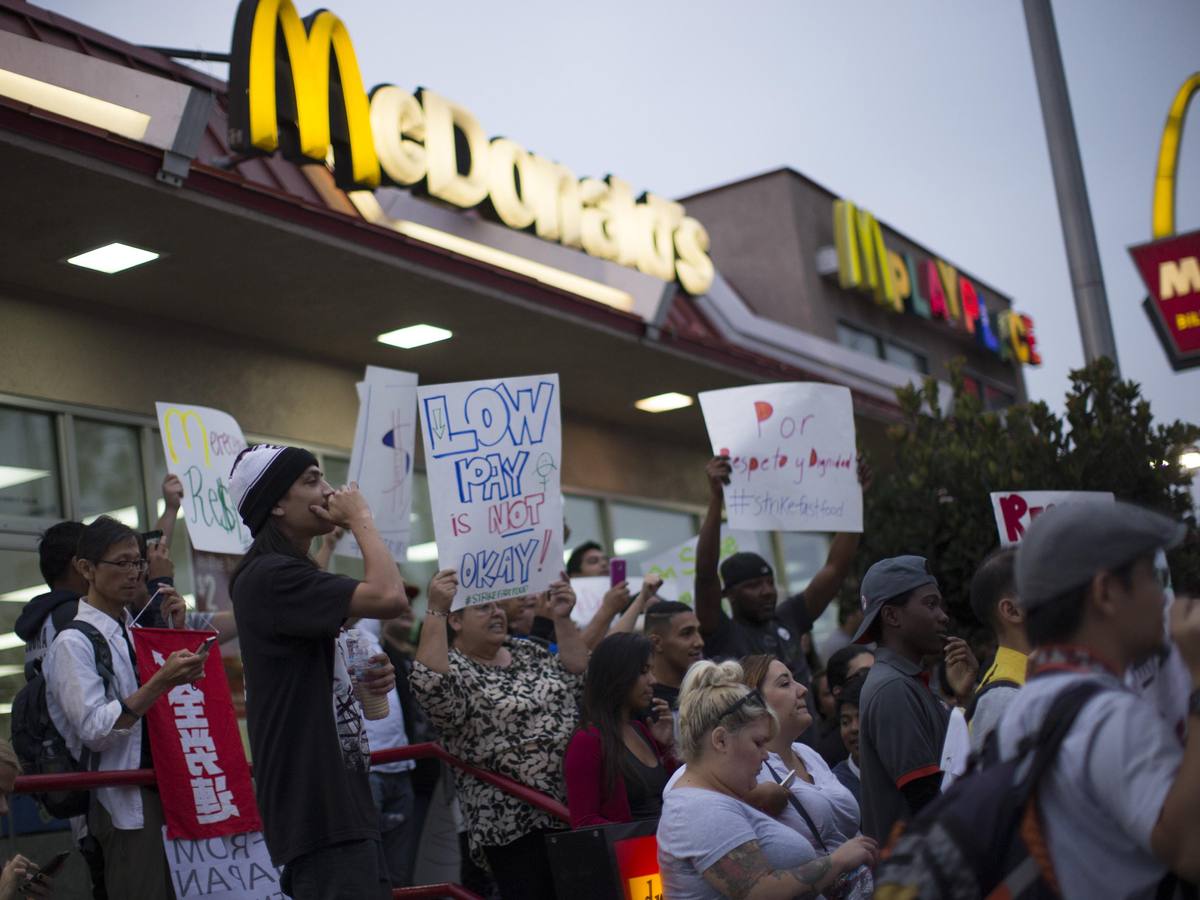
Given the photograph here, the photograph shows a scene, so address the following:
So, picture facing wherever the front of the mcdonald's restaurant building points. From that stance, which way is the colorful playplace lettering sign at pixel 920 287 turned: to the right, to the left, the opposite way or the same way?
the same way

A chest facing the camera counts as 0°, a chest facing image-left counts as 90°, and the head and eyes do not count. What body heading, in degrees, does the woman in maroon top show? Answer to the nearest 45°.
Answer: approximately 315°

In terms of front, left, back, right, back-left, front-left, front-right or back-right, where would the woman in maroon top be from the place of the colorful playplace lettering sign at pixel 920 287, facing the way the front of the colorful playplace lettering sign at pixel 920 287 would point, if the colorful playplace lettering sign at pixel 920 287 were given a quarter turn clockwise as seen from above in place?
front-left

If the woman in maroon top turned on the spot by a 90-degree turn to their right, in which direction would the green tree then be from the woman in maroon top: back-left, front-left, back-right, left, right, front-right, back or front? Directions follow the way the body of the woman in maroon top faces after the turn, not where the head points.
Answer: back

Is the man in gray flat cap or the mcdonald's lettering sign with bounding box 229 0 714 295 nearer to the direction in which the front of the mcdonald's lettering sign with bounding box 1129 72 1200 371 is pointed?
the man in gray flat cap

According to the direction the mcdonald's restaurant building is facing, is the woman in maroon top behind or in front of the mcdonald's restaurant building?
in front

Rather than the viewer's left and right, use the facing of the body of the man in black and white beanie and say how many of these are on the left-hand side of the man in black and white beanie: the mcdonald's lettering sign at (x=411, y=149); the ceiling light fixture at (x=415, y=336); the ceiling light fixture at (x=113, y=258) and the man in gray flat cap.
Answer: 3

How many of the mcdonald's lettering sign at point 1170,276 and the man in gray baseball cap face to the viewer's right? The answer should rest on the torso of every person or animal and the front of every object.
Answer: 1

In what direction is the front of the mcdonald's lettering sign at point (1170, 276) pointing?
toward the camera

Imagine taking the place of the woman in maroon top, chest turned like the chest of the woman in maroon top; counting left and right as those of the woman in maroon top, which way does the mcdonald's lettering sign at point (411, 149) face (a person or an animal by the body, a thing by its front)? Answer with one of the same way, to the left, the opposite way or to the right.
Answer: the same way

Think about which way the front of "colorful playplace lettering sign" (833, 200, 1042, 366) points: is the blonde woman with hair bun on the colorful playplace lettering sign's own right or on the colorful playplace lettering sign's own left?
on the colorful playplace lettering sign's own right

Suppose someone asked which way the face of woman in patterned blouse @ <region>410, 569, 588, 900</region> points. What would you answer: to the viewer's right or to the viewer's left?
to the viewer's right
